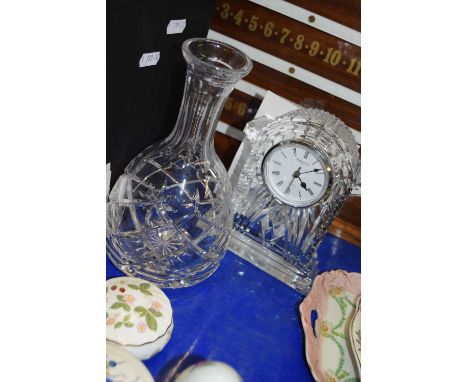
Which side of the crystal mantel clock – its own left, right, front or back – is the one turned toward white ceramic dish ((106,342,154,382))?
front

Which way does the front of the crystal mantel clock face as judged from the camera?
facing the viewer
